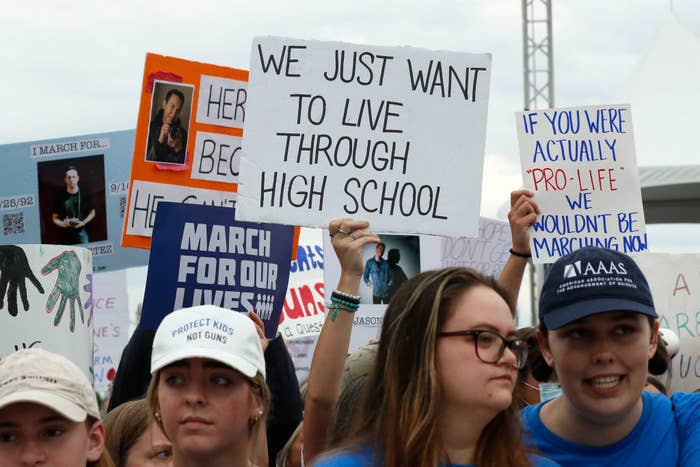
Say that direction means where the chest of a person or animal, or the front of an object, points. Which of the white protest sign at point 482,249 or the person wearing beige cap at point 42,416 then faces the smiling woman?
the white protest sign

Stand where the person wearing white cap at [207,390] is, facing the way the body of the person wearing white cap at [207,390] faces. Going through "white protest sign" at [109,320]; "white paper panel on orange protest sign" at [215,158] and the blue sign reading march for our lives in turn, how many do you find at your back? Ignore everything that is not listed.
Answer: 3

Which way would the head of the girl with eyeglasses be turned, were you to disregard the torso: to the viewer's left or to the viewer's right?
to the viewer's right

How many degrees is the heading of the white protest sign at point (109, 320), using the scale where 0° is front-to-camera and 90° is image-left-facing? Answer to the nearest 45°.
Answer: approximately 0°

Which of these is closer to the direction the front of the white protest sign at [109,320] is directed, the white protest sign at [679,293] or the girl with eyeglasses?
the girl with eyeglasses

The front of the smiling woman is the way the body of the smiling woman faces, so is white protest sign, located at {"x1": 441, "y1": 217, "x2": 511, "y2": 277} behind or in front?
behind
